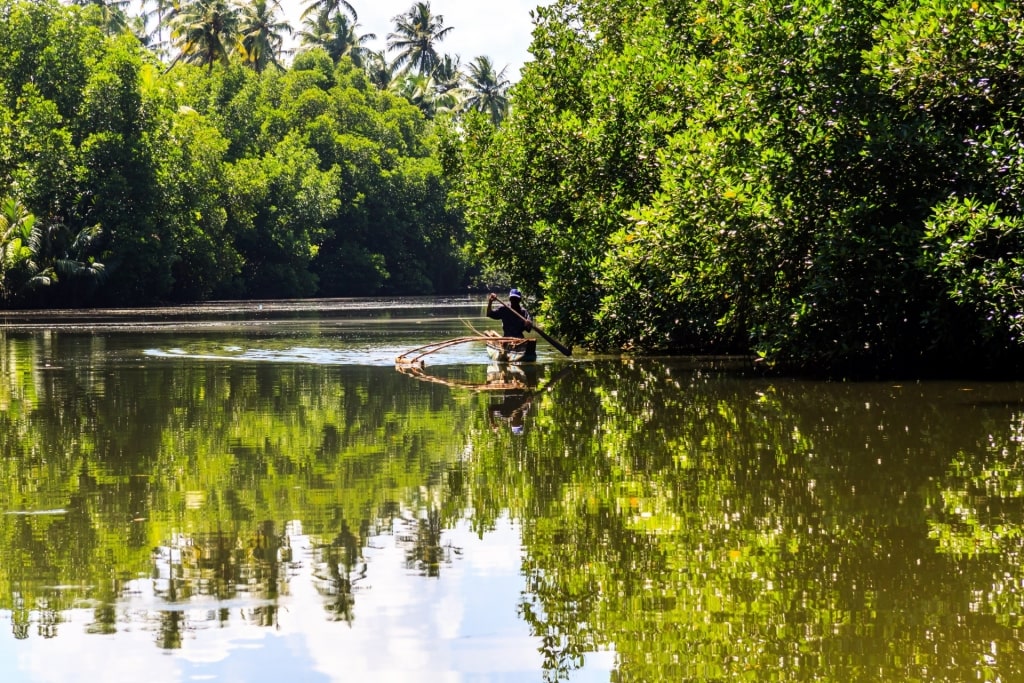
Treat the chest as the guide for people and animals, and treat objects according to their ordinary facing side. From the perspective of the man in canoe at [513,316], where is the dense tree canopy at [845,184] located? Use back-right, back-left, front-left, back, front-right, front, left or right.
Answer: front-left

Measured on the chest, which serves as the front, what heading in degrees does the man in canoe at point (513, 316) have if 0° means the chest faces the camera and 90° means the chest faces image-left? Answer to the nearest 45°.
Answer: approximately 0°
